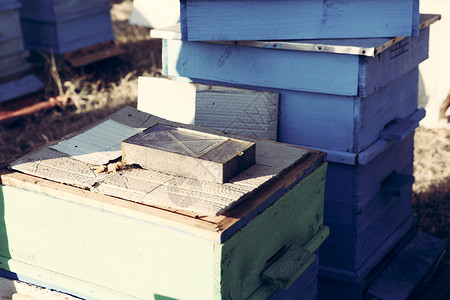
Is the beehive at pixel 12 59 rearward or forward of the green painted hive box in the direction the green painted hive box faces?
rearward

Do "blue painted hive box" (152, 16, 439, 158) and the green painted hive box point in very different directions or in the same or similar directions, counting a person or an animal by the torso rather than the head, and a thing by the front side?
same or similar directions

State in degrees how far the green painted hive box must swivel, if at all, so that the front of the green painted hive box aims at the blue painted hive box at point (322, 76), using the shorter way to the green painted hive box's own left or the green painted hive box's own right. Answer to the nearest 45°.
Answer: approximately 90° to the green painted hive box's own left

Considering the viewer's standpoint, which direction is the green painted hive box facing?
facing the viewer and to the right of the viewer

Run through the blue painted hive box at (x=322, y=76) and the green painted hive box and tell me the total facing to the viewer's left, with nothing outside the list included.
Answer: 0

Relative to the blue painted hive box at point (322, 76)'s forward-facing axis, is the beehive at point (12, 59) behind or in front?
behind

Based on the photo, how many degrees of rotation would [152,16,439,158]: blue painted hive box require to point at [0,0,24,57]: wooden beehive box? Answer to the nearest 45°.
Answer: approximately 180°

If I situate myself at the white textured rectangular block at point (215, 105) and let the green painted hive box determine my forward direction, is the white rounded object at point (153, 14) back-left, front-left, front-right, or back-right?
back-right

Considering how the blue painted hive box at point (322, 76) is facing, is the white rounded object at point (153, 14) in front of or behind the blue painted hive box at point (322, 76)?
behind

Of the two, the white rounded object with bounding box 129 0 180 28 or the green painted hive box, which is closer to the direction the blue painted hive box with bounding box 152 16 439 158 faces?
the green painted hive box
